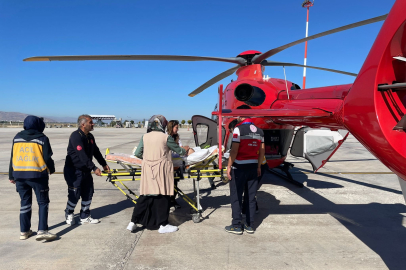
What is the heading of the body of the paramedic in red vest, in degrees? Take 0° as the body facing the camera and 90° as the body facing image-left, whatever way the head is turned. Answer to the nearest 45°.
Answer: approximately 135°

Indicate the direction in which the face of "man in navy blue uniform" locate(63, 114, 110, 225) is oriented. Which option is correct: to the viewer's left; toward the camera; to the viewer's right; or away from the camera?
to the viewer's right

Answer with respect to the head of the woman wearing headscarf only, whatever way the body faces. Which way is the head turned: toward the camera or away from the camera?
away from the camera

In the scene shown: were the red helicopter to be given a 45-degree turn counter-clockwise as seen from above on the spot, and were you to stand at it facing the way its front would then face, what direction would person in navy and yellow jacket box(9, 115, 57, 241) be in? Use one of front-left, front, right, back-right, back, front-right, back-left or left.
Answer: front

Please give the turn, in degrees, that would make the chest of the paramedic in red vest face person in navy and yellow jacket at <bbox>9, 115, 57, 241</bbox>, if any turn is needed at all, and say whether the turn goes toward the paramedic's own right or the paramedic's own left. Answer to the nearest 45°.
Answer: approximately 45° to the paramedic's own left

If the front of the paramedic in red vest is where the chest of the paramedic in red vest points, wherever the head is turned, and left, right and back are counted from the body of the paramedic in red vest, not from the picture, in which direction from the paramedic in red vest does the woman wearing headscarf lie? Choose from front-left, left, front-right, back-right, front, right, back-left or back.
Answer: front-left

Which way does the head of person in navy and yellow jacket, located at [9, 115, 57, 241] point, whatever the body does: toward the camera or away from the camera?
away from the camera
